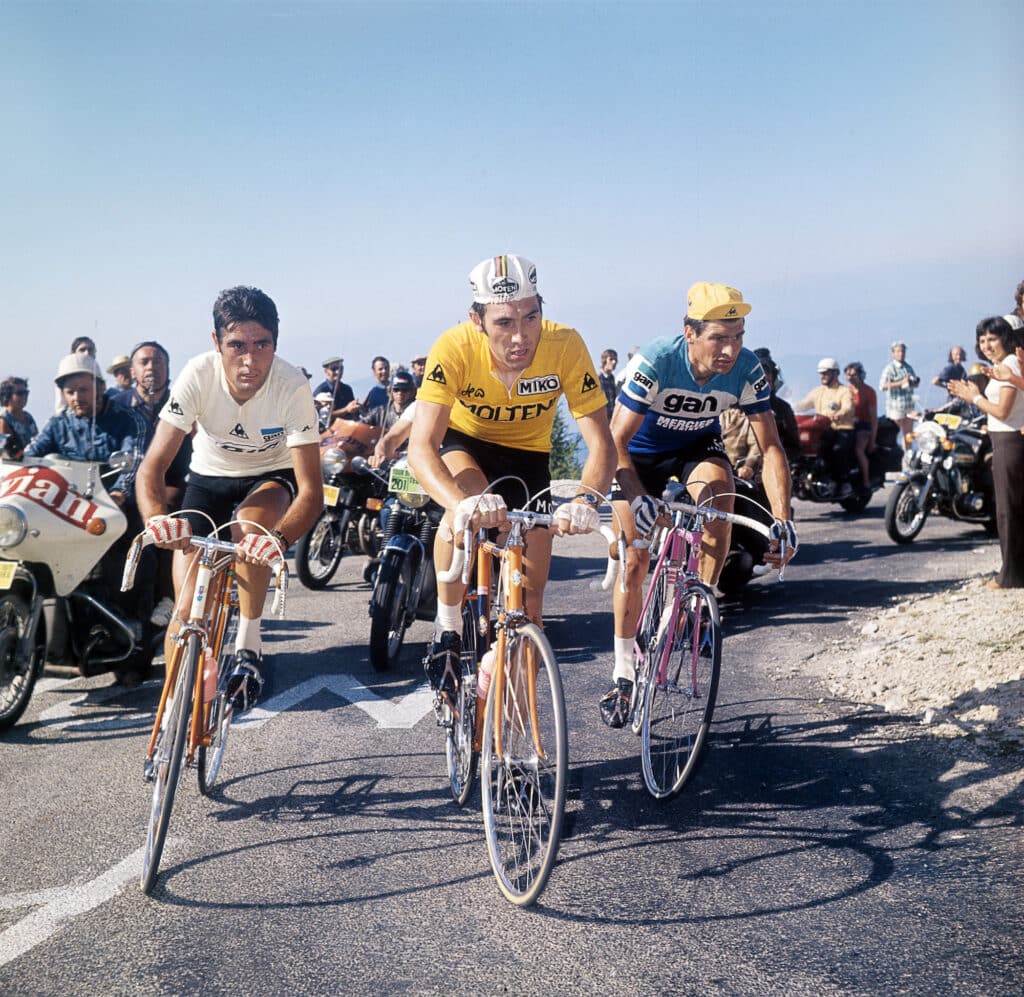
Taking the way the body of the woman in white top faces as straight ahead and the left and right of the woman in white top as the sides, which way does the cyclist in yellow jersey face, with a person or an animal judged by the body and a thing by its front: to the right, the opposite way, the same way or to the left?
to the left

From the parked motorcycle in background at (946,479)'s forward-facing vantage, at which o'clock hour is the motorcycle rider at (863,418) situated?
The motorcycle rider is roughly at 4 o'clock from the parked motorcycle in background.

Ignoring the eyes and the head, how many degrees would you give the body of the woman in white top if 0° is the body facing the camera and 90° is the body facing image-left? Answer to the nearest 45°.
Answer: approximately 90°

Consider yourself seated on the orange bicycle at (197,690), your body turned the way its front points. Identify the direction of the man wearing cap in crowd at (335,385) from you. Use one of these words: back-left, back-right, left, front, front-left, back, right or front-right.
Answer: back

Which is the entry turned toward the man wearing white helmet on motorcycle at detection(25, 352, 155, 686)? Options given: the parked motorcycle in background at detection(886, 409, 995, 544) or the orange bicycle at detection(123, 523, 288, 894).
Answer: the parked motorcycle in background

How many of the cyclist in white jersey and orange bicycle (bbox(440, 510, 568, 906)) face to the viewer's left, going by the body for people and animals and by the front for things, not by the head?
0

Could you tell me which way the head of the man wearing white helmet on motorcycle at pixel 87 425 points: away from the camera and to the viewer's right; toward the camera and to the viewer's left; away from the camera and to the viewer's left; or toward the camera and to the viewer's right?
toward the camera and to the viewer's right

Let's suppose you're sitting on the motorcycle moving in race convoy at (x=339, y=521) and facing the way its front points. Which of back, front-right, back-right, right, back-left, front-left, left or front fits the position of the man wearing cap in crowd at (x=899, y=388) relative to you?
back

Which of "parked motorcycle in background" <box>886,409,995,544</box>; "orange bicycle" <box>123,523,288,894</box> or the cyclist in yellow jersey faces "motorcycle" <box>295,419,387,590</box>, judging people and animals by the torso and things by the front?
"parked motorcycle in background" <box>886,409,995,544</box>

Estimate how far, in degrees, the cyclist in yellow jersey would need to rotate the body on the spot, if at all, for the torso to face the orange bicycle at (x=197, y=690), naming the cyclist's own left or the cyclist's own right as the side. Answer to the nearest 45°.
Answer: approximately 90° to the cyclist's own right

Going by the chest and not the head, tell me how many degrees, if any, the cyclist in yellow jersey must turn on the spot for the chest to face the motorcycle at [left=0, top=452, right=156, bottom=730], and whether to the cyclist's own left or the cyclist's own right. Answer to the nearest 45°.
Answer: approximately 135° to the cyclist's own right

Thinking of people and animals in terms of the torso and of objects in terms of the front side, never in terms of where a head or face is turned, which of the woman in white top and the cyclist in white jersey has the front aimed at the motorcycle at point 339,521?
the woman in white top
